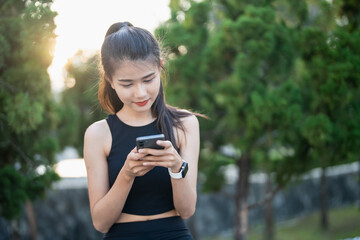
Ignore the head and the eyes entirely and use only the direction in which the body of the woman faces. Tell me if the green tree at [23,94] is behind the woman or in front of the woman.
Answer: behind

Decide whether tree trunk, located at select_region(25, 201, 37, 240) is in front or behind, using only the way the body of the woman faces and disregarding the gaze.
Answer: behind

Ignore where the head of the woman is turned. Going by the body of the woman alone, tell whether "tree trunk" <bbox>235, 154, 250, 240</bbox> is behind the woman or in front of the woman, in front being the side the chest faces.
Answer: behind

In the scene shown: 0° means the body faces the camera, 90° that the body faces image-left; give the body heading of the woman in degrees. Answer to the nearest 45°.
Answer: approximately 0°
